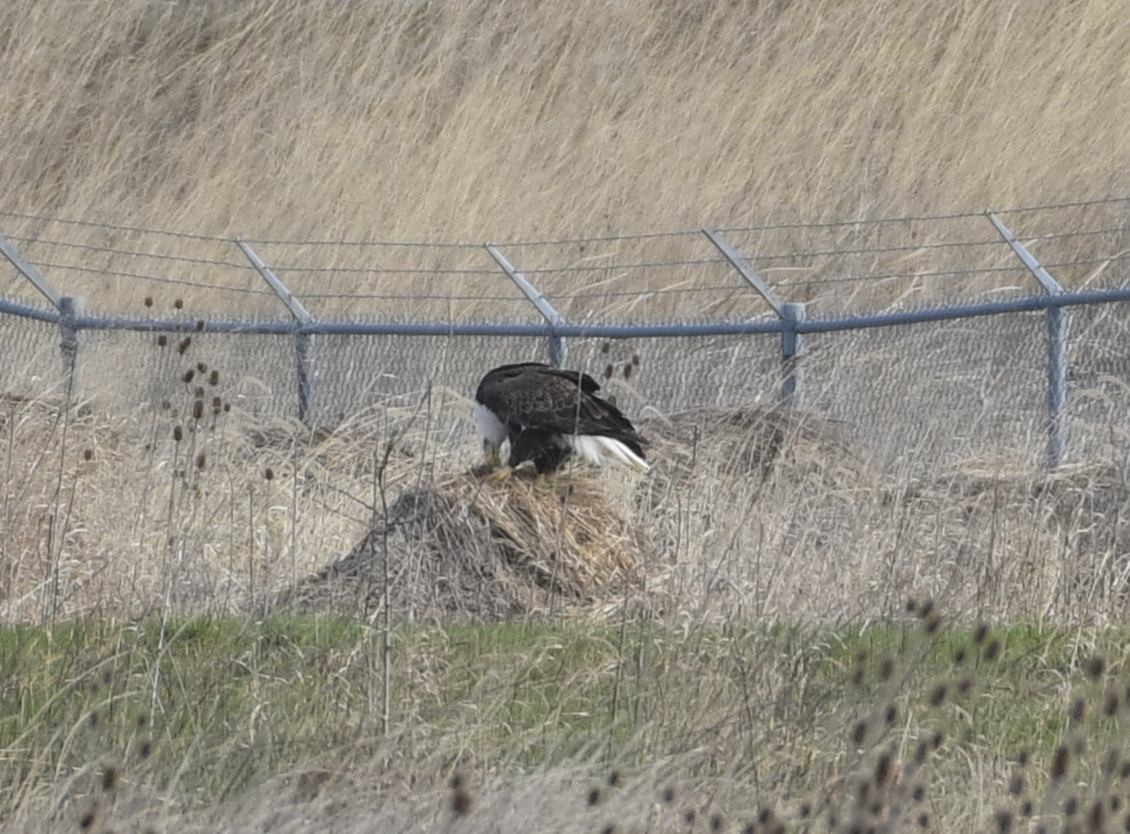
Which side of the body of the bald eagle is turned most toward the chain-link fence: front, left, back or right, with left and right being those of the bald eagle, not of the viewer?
right

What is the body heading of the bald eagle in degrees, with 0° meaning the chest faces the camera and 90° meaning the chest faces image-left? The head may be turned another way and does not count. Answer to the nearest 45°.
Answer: approximately 90°
